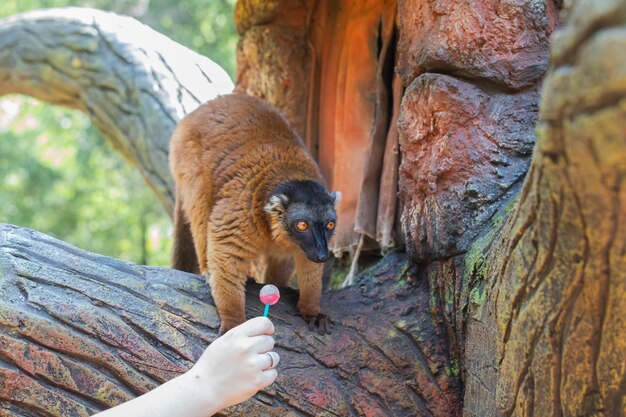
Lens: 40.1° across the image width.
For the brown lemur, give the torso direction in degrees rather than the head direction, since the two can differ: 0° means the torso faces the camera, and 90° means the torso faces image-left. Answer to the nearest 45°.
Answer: approximately 315°

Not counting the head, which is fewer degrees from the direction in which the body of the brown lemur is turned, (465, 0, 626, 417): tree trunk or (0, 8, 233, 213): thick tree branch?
the tree trunk

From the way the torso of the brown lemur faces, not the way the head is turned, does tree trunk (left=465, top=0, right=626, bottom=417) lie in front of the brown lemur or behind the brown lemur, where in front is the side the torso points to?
in front

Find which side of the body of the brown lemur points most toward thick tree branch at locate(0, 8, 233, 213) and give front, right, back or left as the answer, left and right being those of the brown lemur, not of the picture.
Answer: back
